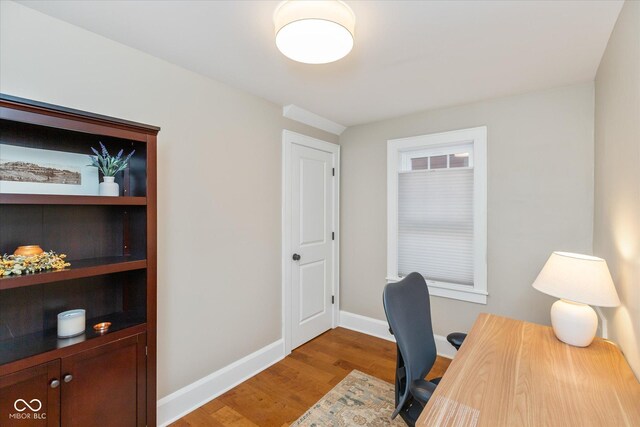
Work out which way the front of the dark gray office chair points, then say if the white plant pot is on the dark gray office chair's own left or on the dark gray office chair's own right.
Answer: on the dark gray office chair's own right

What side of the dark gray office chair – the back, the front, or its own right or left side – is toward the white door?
back

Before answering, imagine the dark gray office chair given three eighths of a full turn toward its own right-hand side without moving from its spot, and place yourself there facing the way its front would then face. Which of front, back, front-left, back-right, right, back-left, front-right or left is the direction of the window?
right

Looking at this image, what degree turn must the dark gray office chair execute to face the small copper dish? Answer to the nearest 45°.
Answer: approximately 135° to its right

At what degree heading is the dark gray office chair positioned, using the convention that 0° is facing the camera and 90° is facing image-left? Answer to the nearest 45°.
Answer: approximately 315°

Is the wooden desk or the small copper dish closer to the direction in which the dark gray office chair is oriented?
the wooden desk
